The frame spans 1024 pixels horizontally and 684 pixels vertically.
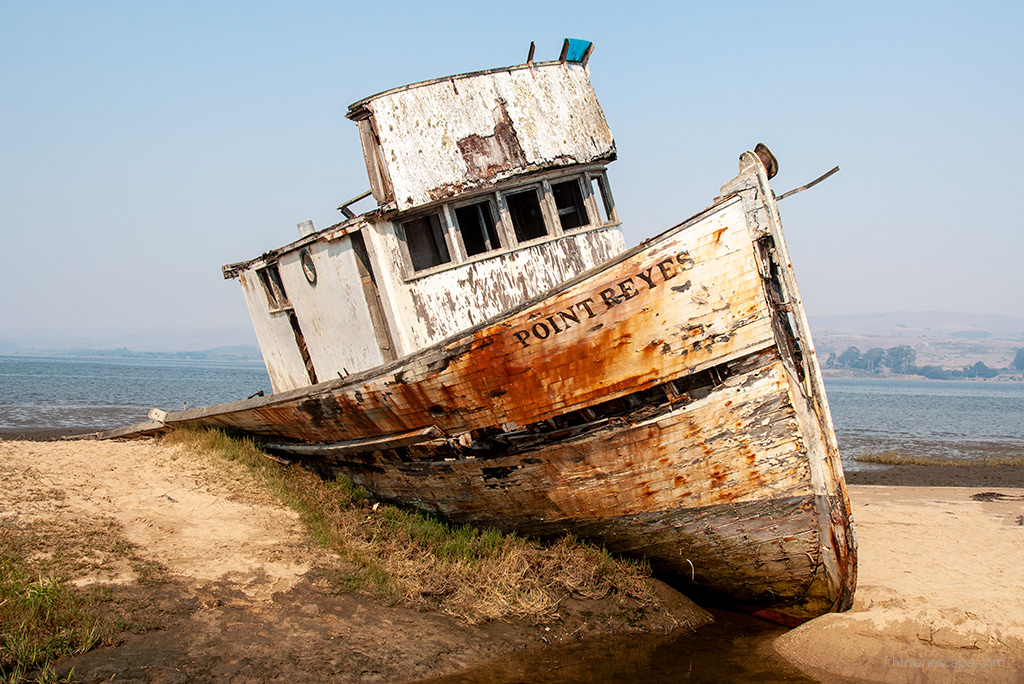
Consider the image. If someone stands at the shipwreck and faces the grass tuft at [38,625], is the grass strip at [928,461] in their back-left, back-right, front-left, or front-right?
back-left

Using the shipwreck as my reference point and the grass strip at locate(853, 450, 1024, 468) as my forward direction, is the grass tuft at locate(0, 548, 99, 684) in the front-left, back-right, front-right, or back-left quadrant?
back-right

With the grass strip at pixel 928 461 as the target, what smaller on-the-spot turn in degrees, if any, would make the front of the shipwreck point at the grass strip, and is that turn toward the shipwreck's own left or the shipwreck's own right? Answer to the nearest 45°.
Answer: approximately 90° to the shipwreck's own left

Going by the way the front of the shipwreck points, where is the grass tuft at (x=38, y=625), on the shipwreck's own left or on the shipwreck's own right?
on the shipwreck's own right

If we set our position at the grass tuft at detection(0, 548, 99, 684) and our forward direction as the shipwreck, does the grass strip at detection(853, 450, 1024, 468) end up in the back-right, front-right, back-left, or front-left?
front-right
